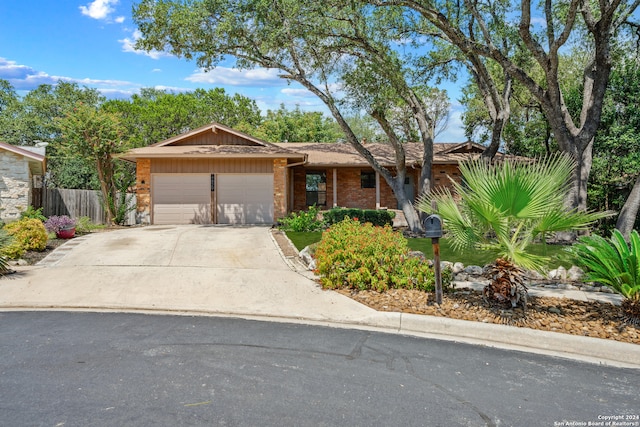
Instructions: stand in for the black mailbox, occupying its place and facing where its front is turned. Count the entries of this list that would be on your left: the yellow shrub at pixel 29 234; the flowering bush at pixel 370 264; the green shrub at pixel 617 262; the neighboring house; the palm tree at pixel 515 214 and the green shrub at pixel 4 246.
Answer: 2

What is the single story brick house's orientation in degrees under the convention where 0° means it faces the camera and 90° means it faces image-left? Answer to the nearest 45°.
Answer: approximately 0°

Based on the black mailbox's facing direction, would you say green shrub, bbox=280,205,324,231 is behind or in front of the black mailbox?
behind

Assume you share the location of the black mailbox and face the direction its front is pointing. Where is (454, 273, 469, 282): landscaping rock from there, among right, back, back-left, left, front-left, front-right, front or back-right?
back

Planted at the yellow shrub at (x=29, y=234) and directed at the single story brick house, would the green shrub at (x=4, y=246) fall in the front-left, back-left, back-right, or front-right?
back-right

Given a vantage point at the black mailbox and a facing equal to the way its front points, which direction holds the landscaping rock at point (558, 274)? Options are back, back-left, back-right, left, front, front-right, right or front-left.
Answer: back-left

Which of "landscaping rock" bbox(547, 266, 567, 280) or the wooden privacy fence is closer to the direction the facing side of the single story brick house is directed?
the landscaping rock

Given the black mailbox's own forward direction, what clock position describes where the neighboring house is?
The neighboring house is roughly at 4 o'clock from the black mailbox.

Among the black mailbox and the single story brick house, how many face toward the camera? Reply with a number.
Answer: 2

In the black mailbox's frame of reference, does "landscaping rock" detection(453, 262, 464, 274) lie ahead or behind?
behind

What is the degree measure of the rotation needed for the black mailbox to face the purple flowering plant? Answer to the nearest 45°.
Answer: approximately 135° to its right

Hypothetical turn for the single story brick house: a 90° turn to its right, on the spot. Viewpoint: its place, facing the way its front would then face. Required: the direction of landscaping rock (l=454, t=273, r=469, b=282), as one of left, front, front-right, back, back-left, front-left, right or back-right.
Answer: back-left

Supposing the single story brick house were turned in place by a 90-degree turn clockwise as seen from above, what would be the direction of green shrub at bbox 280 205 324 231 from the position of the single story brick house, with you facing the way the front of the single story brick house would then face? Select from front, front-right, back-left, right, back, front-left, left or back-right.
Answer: back-left

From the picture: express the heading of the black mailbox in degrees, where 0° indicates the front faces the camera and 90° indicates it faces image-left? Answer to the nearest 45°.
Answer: approximately 0°

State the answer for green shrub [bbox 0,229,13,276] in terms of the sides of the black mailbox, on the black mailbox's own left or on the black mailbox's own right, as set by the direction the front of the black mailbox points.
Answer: on the black mailbox's own right

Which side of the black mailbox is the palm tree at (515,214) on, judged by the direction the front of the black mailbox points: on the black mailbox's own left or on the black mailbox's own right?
on the black mailbox's own left

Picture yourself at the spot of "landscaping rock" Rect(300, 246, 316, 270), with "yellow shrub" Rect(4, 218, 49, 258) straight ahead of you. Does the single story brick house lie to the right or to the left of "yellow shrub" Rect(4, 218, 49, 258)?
right
